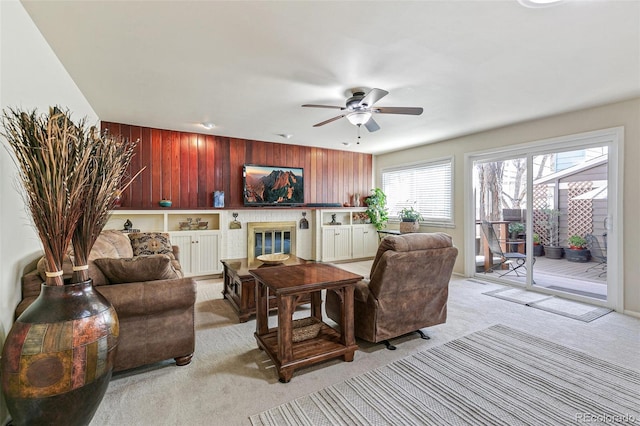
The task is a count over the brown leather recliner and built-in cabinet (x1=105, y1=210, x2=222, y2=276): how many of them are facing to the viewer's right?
0

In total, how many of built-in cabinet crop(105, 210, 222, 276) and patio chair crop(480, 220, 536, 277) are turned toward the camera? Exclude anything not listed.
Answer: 1

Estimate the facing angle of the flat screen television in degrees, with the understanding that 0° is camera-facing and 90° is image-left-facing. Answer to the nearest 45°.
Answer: approximately 315°

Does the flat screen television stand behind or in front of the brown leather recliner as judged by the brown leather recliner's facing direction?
in front

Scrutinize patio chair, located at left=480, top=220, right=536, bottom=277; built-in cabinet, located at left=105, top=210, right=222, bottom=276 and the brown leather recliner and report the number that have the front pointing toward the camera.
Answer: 1

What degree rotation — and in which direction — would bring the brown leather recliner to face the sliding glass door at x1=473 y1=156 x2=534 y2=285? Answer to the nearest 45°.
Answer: approximately 90° to its right

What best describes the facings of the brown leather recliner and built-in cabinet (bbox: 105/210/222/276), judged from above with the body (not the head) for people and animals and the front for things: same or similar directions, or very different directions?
very different directions

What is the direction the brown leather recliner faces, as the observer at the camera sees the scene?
facing away from the viewer and to the left of the viewer

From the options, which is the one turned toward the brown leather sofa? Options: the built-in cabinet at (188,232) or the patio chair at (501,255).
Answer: the built-in cabinet

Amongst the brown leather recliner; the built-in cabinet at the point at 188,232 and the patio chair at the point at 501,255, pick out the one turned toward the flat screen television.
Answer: the brown leather recliner

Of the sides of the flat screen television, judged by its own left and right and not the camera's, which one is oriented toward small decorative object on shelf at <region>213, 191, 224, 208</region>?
right

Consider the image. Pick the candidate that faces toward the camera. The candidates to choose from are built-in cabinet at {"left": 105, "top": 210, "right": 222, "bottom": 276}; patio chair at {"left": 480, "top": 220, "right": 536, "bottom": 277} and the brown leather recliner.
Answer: the built-in cabinet

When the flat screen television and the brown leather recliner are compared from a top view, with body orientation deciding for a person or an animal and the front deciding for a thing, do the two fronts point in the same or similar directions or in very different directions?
very different directions
